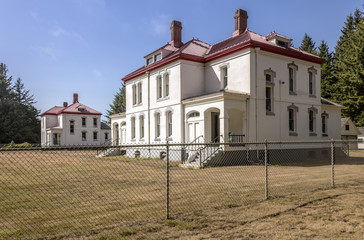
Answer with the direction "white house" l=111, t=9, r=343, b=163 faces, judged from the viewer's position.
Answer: facing the viewer and to the left of the viewer
